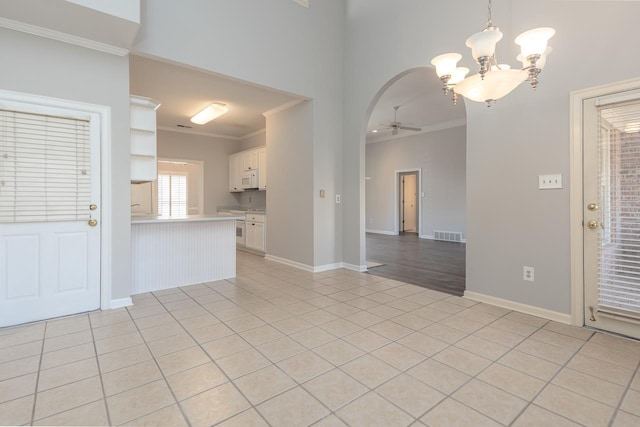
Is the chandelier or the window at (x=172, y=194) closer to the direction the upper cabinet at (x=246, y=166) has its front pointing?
the chandelier

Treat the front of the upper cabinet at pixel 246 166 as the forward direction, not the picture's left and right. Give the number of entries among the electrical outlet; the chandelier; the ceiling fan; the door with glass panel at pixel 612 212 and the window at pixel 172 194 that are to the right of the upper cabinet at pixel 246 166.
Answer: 1

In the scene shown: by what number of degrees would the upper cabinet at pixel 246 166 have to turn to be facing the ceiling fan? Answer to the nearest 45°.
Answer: approximately 135° to its left

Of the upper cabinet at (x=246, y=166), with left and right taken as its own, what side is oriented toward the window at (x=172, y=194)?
right

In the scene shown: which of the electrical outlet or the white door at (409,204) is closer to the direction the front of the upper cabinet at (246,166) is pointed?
the electrical outlet

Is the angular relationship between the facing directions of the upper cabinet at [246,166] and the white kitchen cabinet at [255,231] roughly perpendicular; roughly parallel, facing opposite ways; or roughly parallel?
roughly parallel

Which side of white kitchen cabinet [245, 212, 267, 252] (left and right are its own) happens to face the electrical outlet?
left

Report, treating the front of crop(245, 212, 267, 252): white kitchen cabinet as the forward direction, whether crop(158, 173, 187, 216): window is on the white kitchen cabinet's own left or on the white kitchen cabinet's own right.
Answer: on the white kitchen cabinet's own right

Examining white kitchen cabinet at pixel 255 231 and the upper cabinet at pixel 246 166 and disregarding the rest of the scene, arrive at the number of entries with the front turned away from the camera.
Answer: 0

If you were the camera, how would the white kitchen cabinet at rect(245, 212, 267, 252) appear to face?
facing the viewer and to the left of the viewer
